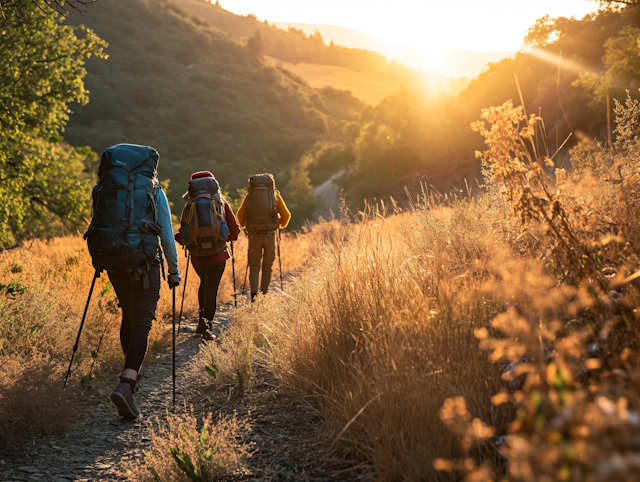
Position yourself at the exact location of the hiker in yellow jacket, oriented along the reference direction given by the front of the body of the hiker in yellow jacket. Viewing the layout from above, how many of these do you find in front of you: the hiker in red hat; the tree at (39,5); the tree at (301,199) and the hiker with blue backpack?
1

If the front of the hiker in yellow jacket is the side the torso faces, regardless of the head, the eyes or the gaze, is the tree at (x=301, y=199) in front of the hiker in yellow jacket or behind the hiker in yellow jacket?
in front

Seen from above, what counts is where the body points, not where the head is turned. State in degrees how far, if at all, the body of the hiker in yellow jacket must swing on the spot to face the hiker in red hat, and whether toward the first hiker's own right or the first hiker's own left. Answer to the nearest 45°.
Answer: approximately 135° to the first hiker's own left

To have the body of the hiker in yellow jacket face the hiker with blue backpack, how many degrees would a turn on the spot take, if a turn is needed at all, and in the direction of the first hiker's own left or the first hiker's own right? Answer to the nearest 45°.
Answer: approximately 180°

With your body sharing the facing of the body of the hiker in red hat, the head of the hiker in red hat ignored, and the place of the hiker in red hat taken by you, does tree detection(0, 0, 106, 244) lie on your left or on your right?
on your left

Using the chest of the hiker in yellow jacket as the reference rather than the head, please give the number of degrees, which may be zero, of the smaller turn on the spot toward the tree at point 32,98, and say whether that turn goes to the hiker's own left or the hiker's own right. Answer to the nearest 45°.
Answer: approximately 90° to the hiker's own left

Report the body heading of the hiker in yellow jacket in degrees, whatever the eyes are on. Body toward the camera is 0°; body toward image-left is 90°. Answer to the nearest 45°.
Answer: approximately 180°

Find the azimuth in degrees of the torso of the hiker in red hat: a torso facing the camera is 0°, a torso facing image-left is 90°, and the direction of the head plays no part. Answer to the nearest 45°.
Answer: approximately 180°

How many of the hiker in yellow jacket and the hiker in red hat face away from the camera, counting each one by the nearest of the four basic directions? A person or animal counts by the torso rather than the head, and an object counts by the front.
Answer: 2

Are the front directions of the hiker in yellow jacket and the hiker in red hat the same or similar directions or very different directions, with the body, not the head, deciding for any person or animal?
same or similar directions
